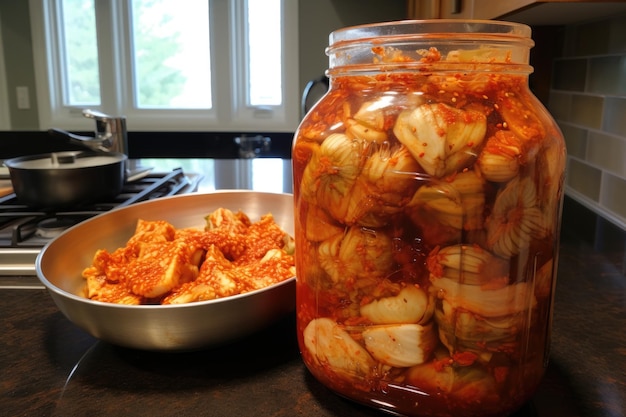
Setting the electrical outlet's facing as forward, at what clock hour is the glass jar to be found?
The glass jar is roughly at 12 o'clock from the electrical outlet.

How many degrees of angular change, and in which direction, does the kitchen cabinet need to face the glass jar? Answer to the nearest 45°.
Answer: approximately 45° to its left

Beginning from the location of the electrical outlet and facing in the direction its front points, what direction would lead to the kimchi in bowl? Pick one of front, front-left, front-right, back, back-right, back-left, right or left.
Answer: front

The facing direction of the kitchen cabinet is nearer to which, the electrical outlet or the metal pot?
the metal pot

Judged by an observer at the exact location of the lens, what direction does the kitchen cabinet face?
facing the viewer and to the left of the viewer

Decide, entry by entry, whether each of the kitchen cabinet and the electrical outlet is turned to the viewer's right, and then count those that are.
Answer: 0

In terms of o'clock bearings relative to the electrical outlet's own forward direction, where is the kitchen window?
The kitchen window is roughly at 10 o'clock from the electrical outlet.

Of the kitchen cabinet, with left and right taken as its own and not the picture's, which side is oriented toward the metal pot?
front

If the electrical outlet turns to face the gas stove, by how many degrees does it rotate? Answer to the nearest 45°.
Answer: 0° — it already faces it

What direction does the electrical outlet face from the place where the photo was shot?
facing the viewer

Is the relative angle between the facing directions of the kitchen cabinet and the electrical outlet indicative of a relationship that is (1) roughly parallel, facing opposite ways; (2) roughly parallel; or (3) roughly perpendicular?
roughly perpendicular

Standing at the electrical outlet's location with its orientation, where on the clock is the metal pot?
The metal pot is roughly at 12 o'clock from the electrical outlet.

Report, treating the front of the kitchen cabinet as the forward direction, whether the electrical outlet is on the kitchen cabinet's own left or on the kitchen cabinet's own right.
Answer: on the kitchen cabinet's own right
